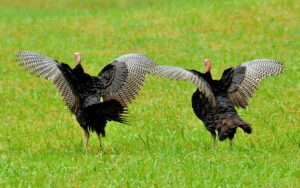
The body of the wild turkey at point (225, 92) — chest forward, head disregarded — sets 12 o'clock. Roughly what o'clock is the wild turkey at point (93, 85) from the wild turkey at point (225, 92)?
the wild turkey at point (93, 85) is roughly at 10 o'clock from the wild turkey at point (225, 92).

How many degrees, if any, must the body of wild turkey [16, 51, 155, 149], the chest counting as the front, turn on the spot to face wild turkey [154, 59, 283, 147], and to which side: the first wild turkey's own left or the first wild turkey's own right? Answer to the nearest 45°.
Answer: approximately 135° to the first wild turkey's own right

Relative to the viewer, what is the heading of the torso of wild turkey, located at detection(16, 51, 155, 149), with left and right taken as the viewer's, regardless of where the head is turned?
facing away from the viewer and to the left of the viewer

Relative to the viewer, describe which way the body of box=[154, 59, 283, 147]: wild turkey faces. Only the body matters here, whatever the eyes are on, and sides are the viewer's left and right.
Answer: facing away from the viewer and to the left of the viewer
